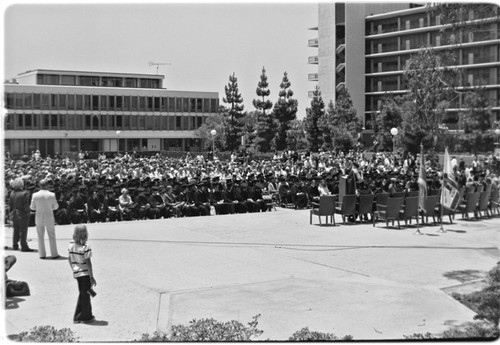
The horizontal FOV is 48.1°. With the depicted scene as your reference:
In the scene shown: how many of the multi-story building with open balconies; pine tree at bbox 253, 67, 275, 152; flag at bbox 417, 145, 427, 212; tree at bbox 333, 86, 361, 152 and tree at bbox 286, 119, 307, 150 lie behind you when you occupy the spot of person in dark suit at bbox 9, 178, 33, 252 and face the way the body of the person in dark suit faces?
0

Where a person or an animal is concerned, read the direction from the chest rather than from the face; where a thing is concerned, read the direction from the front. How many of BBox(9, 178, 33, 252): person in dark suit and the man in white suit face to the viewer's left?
0

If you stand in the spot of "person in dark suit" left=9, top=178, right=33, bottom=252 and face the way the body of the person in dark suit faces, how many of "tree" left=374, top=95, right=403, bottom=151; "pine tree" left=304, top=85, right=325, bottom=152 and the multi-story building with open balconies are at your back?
0

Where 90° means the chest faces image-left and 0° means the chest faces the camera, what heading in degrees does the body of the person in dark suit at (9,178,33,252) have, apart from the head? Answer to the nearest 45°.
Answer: approximately 225°

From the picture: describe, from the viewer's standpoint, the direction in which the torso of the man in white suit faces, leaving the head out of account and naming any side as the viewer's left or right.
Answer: facing away from the viewer

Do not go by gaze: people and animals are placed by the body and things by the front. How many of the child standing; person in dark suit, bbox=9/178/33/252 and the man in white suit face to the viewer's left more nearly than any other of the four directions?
0

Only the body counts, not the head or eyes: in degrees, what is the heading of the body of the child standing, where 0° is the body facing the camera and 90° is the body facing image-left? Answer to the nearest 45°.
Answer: approximately 225°

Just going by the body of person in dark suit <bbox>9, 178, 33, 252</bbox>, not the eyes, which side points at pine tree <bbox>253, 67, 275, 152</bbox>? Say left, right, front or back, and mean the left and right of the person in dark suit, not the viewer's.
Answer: front

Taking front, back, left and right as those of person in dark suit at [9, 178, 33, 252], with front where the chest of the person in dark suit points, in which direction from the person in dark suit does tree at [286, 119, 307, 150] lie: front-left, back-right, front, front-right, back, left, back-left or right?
front
